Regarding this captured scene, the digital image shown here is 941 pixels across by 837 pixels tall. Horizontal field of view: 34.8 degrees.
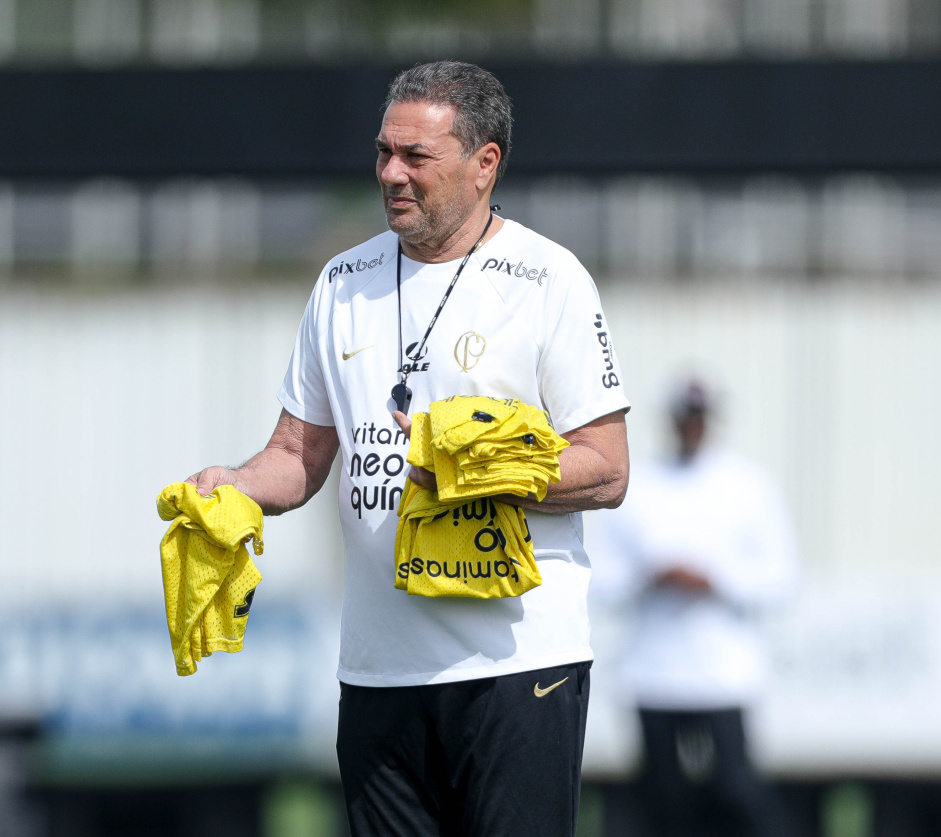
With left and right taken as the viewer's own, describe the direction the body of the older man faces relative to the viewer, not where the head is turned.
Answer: facing the viewer and to the left of the viewer

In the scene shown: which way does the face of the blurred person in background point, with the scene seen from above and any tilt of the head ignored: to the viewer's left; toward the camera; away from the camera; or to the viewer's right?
toward the camera

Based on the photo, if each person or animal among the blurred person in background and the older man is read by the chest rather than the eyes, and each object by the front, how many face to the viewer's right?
0

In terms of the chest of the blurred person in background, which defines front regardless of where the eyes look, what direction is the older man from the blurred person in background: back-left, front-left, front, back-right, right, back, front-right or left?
front

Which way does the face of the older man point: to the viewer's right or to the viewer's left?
to the viewer's left

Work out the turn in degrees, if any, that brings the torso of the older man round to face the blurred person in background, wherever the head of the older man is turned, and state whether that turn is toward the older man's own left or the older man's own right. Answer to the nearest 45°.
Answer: approximately 135° to the older man's own right

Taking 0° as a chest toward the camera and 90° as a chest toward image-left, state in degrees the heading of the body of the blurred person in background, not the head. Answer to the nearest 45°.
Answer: approximately 0°
